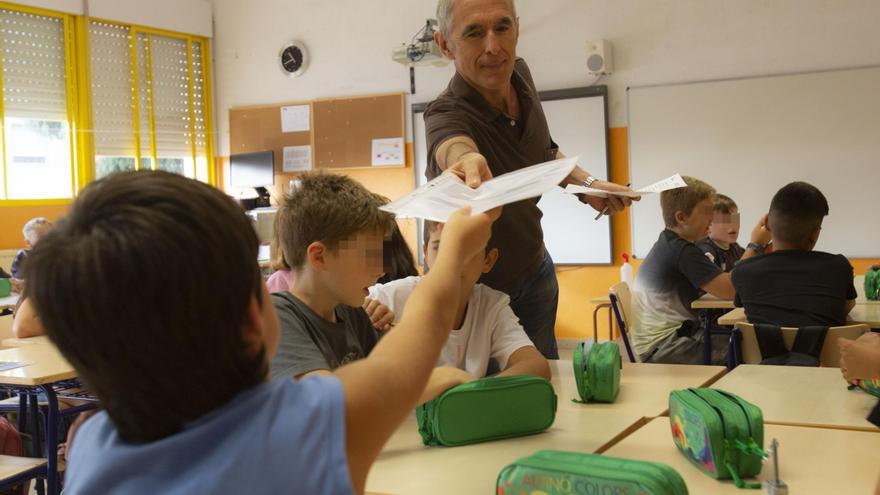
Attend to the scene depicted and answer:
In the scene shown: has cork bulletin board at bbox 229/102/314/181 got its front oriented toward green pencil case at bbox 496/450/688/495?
yes

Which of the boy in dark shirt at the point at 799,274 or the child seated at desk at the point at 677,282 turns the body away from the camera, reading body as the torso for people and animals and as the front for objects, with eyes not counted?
the boy in dark shirt

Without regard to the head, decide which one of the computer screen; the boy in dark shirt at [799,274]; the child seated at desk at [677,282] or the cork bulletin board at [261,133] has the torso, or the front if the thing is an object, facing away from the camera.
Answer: the boy in dark shirt

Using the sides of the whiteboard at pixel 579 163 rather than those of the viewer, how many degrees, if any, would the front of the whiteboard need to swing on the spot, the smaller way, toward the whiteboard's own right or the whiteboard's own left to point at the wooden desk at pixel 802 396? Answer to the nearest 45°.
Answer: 0° — it already faces it

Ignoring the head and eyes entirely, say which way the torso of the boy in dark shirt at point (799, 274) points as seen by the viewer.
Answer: away from the camera

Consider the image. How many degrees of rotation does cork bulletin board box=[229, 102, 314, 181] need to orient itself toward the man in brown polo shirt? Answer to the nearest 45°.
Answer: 0° — it already faces them

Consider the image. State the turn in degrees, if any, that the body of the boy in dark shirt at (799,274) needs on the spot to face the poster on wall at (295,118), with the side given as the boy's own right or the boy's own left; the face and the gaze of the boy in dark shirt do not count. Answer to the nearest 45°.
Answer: approximately 45° to the boy's own left

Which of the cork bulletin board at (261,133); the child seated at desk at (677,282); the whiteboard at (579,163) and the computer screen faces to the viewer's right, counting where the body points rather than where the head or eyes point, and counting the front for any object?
the child seated at desk

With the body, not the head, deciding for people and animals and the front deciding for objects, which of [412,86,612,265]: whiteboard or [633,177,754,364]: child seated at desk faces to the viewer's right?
the child seated at desk

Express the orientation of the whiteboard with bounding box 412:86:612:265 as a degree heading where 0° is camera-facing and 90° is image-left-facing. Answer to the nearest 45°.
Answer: approximately 0°

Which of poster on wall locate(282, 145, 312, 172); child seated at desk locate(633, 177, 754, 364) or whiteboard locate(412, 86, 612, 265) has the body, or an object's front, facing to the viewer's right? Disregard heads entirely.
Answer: the child seated at desk

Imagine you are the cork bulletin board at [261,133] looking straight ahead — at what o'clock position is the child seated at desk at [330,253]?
The child seated at desk is roughly at 12 o'clock from the cork bulletin board.
